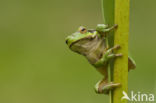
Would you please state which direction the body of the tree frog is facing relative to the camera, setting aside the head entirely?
to the viewer's left
